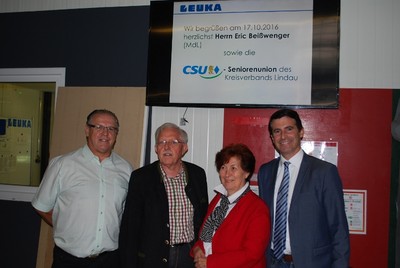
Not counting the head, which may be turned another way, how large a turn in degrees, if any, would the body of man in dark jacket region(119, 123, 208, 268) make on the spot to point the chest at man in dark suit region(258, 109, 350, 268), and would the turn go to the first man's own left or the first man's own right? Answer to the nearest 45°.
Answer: approximately 90° to the first man's own left

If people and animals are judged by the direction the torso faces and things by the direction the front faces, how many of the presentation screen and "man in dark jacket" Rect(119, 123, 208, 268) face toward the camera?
2
